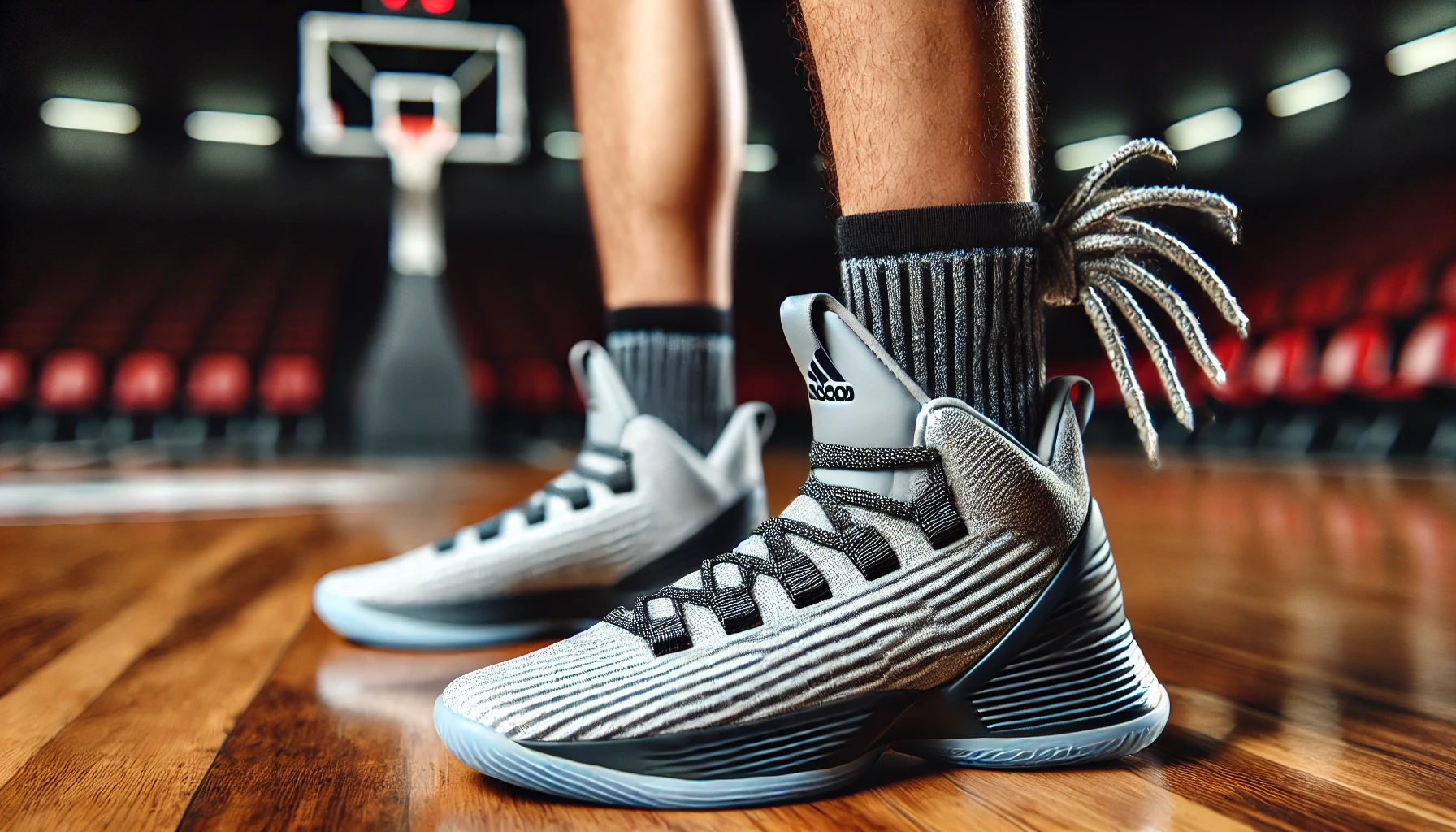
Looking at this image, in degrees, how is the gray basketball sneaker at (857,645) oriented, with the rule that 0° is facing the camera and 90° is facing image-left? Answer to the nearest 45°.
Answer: approximately 90°

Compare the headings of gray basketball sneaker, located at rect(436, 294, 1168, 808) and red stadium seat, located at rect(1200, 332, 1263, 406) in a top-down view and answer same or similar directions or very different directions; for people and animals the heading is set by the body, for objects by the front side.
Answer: same or similar directions

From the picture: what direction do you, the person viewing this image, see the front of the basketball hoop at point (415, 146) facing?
facing the viewer

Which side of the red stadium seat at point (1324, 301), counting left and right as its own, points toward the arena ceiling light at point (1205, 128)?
right

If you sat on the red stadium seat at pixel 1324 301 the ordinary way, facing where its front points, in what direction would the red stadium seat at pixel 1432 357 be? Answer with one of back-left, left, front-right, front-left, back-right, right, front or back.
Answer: front-left

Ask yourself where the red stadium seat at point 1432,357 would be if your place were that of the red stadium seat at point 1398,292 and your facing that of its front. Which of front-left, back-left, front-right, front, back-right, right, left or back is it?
front-left

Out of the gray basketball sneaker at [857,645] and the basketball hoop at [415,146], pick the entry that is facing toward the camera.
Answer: the basketball hoop

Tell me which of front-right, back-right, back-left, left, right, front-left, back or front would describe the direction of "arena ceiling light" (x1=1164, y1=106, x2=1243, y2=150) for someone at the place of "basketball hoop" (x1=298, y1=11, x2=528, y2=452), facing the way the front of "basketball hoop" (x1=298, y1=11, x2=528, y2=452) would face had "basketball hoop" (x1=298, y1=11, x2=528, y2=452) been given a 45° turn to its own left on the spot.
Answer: front-left

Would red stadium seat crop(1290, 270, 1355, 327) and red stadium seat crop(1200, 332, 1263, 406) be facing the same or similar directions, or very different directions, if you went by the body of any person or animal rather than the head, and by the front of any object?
same or similar directions

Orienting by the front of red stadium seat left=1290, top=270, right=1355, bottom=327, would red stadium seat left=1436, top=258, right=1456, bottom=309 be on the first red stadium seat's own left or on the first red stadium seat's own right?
on the first red stadium seat's own left

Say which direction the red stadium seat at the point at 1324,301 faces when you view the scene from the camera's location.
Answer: facing the viewer and to the left of the viewer

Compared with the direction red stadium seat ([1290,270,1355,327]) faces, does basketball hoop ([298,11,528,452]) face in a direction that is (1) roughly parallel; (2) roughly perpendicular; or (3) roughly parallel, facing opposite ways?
roughly perpendicular

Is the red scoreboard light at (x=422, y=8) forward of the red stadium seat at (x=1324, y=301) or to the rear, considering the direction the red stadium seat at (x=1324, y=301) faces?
forward
